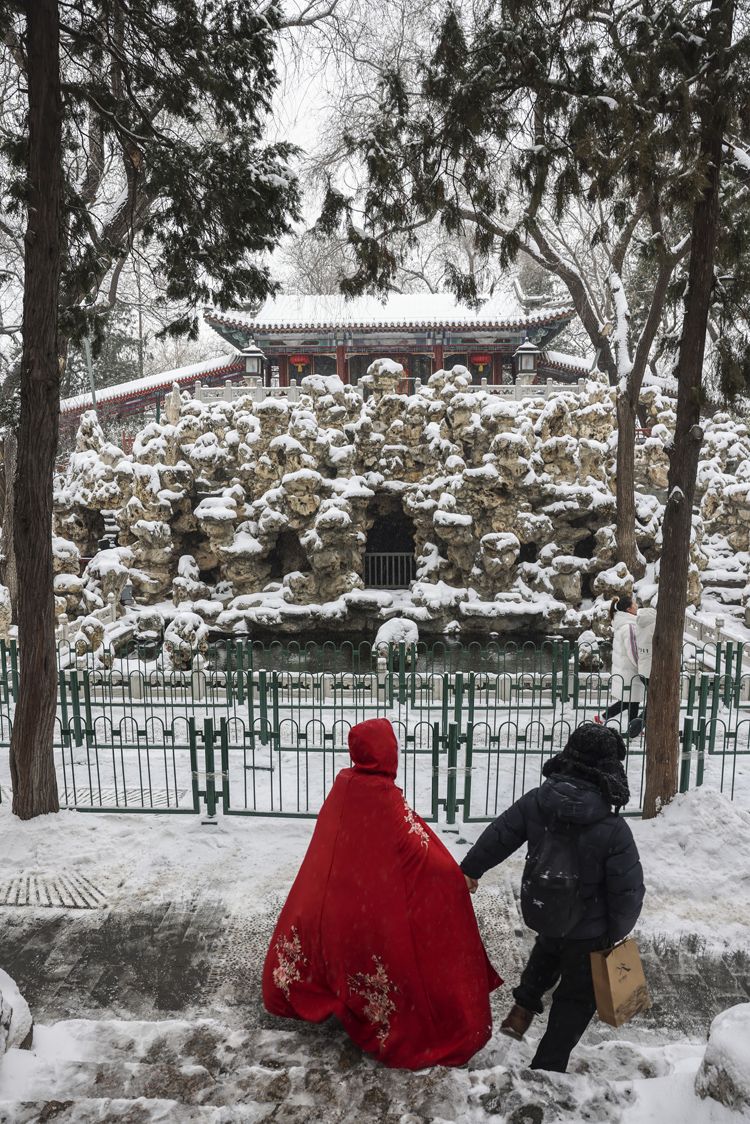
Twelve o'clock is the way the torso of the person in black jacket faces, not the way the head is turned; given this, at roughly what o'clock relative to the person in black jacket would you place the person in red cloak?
The person in red cloak is roughly at 9 o'clock from the person in black jacket.

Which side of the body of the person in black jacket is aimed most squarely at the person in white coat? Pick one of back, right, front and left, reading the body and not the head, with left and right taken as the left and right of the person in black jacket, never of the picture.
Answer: front

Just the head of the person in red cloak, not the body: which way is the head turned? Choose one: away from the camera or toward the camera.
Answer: away from the camera

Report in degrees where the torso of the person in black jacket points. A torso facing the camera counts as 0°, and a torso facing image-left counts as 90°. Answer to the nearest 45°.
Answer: approximately 180°

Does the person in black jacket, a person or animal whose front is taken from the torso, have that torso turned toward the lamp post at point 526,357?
yes

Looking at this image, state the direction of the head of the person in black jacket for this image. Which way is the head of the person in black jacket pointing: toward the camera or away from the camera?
away from the camera
